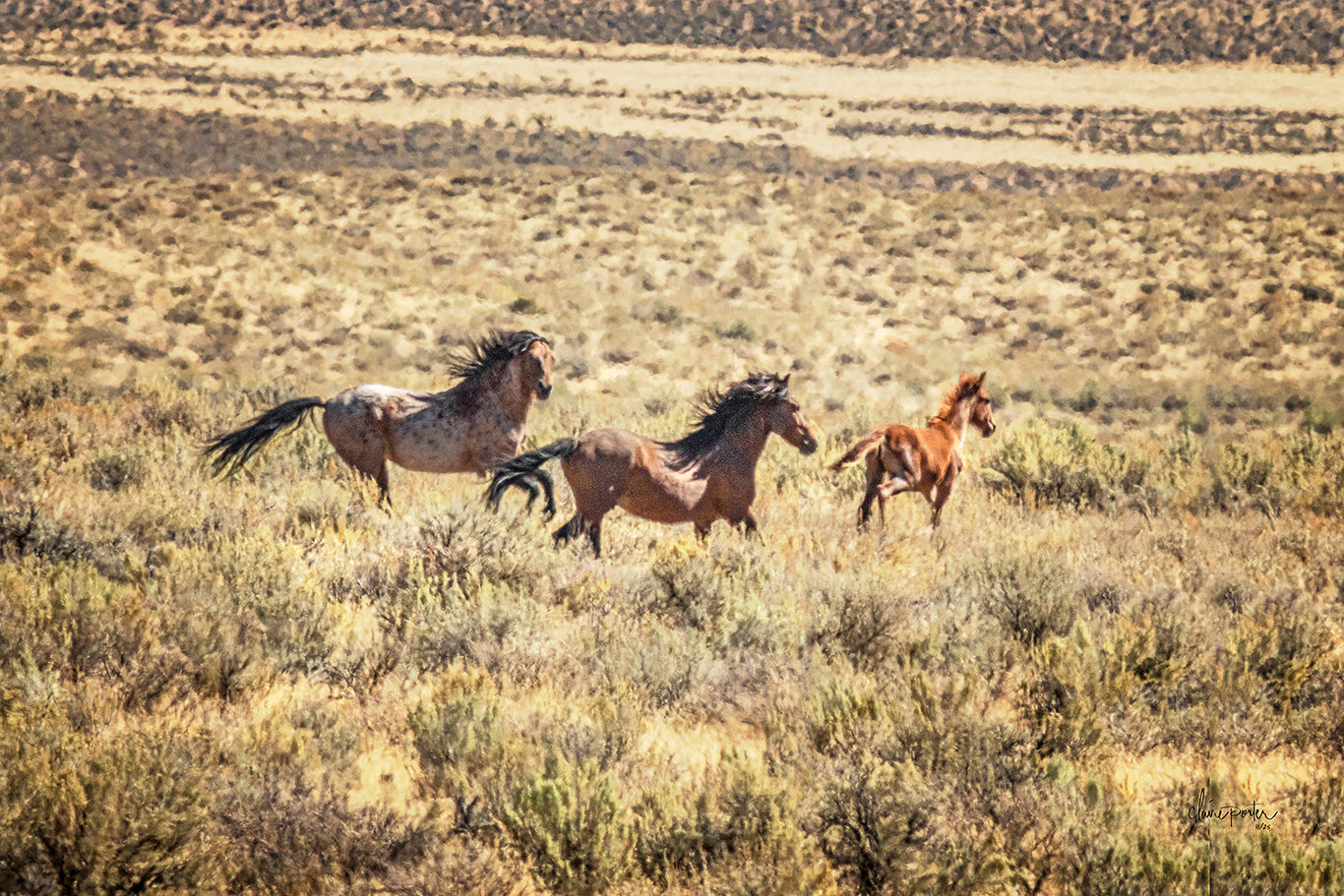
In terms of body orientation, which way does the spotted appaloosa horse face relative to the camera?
to the viewer's right

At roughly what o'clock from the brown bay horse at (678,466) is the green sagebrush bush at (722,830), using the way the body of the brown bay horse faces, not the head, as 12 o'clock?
The green sagebrush bush is roughly at 3 o'clock from the brown bay horse.

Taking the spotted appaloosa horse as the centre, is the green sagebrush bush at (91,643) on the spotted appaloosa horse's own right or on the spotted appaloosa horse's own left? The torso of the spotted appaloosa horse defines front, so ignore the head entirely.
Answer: on the spotted appaloosa horse's own right

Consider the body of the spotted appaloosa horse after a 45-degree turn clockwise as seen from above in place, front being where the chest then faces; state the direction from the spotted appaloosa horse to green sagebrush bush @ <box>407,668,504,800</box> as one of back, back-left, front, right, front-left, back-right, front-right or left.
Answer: front-right

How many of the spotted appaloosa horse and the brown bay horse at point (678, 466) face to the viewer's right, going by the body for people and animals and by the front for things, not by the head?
2

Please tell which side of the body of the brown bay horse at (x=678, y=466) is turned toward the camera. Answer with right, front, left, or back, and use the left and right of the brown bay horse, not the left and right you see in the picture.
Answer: right

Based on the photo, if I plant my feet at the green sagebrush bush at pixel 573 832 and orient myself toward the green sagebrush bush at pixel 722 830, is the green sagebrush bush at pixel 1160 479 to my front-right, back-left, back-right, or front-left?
front-left

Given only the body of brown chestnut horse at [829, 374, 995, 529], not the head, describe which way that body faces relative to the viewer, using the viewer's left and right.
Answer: facing away from the viewer and to the right of the viewer

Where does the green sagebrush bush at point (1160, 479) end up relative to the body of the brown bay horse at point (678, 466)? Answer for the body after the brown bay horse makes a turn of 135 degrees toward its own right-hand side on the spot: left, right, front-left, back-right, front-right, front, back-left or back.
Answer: back

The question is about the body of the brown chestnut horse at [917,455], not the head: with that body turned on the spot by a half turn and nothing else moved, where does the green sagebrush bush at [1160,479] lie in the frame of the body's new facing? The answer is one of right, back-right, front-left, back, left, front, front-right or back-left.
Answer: back

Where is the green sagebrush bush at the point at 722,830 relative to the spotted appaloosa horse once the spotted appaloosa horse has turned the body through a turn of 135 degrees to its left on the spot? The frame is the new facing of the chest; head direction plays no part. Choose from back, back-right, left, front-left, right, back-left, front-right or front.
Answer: back-left

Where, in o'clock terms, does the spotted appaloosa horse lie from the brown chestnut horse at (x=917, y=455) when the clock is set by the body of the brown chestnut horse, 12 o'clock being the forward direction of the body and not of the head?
The spotted appaloosa horse is roughly at 7 o'clock from the brown chestnut horse.

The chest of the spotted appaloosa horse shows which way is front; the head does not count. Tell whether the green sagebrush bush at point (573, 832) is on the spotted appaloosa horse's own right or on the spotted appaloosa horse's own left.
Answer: on the spotted appaloosa horse's own right

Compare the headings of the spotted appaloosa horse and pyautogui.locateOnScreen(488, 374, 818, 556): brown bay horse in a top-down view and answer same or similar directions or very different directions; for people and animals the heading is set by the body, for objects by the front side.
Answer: same or similar directions
